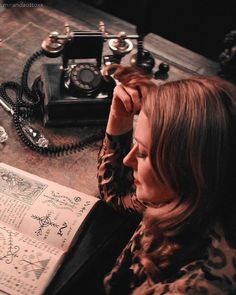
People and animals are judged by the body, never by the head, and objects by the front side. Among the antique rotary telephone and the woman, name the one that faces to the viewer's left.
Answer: the woman

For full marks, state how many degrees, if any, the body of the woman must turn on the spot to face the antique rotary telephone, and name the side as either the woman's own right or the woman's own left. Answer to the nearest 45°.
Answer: approximately 45° to the woman's own right

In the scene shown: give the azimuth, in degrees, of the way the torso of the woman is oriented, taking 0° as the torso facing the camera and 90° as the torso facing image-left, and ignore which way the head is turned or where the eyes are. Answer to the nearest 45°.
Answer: approximately 90°

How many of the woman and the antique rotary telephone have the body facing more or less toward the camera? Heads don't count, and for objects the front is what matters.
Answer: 1

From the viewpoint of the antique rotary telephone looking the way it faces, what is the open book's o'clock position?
The open book is roughly at 12 o'clock from the antique rotary telephone.
